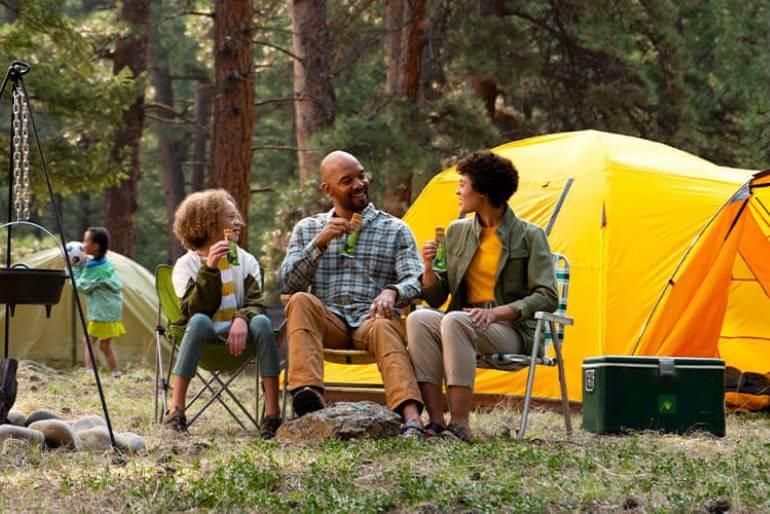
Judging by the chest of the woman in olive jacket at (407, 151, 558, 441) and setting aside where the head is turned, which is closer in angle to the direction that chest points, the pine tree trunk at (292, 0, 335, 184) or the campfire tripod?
the campfire tripod

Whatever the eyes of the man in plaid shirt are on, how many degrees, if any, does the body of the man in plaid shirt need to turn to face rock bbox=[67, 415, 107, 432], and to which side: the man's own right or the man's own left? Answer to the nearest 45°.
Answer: approximately 90° to the man's own right

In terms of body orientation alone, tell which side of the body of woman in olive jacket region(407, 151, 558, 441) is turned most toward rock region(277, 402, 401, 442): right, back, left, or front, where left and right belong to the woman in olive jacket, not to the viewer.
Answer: front

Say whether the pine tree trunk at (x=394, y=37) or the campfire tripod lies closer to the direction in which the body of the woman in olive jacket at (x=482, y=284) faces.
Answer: the campfire tripod

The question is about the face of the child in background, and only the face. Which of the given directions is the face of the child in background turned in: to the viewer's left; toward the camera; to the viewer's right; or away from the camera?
to the viewer's left

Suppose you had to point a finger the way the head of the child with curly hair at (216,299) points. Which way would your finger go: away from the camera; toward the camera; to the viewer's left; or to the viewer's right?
to the viewer's right

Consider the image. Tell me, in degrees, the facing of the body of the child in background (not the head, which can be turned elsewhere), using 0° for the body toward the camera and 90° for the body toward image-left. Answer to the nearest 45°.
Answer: approximately 90°

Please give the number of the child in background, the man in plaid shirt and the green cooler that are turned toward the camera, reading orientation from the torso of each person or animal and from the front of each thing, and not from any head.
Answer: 2

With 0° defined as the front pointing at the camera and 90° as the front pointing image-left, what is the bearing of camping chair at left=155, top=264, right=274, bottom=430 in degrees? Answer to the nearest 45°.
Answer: approximately 315°

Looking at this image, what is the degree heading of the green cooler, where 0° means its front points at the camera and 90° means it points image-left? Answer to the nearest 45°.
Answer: approximately 0°

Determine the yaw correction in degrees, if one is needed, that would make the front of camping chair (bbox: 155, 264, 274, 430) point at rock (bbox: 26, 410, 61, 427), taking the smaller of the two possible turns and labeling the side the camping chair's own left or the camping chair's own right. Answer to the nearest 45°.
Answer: approximately 90° to the camping chair's own right

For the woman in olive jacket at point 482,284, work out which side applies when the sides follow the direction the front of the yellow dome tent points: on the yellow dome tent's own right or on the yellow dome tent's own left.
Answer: on the yellow dome tent's own right

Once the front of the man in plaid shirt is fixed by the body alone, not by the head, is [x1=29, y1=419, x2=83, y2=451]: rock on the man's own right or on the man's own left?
on the man's own right
